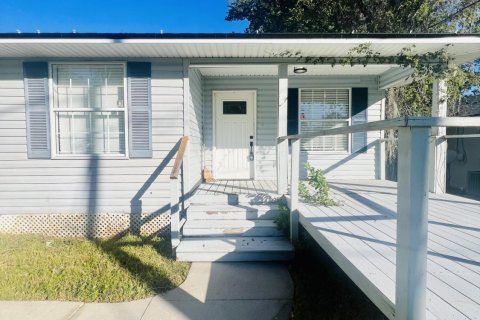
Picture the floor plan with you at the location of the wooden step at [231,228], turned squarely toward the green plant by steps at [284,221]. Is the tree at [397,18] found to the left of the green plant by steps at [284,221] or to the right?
left

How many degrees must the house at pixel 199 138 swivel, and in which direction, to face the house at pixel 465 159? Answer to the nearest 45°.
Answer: approximately 135° to its left

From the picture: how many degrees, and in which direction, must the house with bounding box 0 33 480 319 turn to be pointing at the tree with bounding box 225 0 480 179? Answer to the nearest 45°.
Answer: approximately 135° to its left

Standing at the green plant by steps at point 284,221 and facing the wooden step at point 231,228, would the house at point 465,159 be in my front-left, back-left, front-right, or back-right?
back-right

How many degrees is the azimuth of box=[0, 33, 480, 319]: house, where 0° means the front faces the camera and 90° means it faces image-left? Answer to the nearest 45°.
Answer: approximately 0°
